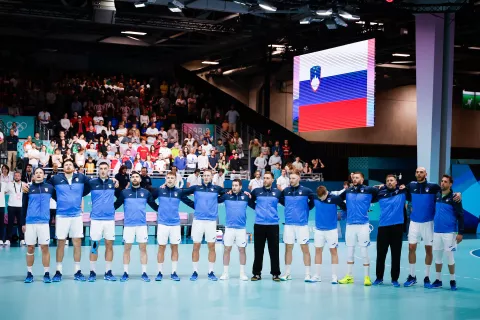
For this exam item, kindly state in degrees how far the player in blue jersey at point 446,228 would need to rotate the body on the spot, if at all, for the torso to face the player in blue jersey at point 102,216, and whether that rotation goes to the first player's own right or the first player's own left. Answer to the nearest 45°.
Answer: approximately 45° to the first player's own right

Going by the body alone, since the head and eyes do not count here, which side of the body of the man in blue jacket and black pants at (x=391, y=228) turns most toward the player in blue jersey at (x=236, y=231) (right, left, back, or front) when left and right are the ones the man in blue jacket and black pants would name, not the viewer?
right

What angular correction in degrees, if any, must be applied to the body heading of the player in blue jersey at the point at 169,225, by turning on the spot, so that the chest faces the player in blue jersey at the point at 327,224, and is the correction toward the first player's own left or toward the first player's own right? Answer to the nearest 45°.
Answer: approximately 90° to the first player's own left

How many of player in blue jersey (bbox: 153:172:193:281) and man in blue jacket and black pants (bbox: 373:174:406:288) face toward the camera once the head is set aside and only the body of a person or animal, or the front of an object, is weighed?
2

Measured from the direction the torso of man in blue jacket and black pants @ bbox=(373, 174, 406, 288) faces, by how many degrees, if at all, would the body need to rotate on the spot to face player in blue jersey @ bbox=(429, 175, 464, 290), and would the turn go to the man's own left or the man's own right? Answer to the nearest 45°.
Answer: approximately 90° to the man's own left

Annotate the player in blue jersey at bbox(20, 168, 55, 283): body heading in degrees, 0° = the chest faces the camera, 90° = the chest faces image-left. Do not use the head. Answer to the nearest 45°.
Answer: approximately 0°
